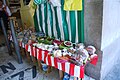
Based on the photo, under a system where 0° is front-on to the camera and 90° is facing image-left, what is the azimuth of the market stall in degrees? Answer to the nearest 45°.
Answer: approximately 45°
